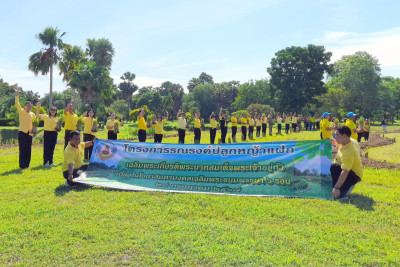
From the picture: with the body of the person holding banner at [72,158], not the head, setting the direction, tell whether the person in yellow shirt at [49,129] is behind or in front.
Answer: behind

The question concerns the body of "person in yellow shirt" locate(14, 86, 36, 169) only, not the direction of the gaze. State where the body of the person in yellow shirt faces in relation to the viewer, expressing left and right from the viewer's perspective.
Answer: facing the viewer and to the right of the viewer

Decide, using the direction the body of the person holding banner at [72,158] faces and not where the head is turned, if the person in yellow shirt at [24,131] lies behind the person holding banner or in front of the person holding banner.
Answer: behind

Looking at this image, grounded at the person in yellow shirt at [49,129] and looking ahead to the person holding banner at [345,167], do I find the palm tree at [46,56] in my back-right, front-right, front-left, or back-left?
back-left

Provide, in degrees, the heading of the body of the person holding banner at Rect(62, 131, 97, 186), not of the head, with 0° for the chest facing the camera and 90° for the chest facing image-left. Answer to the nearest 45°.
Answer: approximately 315°

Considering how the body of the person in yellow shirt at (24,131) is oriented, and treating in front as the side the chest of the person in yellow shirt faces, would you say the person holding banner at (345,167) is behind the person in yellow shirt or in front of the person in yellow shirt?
in front
